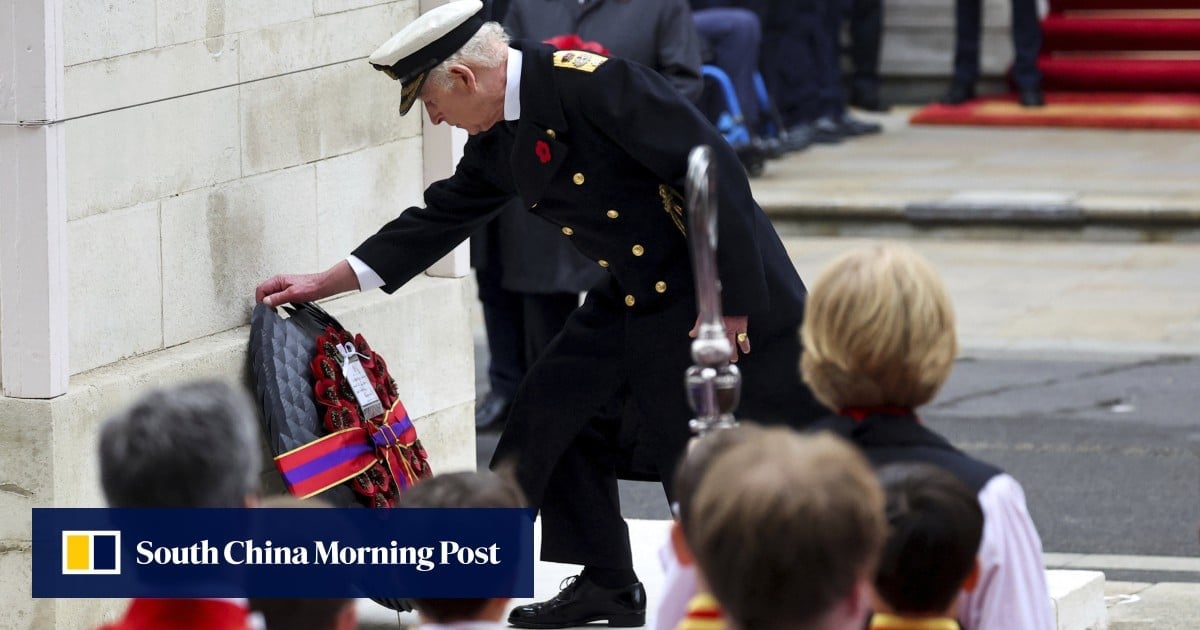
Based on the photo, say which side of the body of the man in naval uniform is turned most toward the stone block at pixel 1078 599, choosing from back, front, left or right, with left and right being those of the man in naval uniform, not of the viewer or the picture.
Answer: back

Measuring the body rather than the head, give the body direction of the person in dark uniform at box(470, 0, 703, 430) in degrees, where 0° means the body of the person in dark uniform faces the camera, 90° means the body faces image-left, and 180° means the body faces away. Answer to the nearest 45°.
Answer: approximately 45°

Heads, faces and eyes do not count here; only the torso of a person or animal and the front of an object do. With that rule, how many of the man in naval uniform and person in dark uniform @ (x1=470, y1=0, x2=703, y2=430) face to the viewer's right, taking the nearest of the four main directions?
0

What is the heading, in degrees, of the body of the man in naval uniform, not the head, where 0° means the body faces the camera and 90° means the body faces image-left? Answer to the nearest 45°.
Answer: approximately 45°

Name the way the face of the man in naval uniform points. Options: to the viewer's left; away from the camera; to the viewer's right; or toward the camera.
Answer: to the viewer's left

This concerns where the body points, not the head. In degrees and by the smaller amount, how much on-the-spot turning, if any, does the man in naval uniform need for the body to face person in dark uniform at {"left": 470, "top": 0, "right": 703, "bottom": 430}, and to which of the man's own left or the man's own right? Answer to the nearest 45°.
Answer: approximately 135° to the man's own right

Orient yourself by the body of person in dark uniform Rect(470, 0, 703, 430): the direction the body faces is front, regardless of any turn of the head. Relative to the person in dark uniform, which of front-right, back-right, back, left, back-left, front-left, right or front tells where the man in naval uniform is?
front-left

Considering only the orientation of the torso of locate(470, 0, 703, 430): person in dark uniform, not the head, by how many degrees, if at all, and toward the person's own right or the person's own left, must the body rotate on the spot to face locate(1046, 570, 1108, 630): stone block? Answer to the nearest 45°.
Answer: approximately 90° to the person's own left
